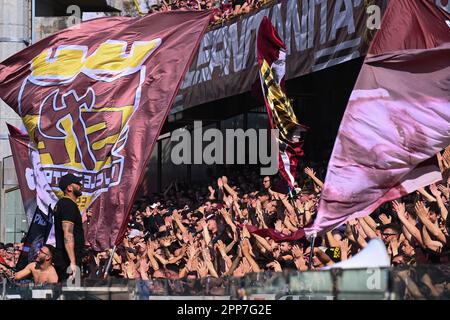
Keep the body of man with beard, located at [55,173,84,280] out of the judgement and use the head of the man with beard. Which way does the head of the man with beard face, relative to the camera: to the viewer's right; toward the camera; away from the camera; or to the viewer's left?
to the viewer's right

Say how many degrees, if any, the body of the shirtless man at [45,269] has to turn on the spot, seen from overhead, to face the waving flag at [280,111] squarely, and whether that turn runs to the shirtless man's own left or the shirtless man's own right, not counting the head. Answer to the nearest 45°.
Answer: approximately 180°

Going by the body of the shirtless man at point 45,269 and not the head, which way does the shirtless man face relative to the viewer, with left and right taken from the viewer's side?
facing the viewer and to the left of the viewer

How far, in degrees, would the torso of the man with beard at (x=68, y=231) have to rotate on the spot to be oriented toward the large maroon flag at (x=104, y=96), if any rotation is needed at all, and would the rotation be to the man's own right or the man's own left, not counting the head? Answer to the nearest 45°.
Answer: approximately 90° to the man's own left

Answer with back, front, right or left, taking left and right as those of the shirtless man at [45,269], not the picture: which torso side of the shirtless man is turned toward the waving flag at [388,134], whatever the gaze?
left
